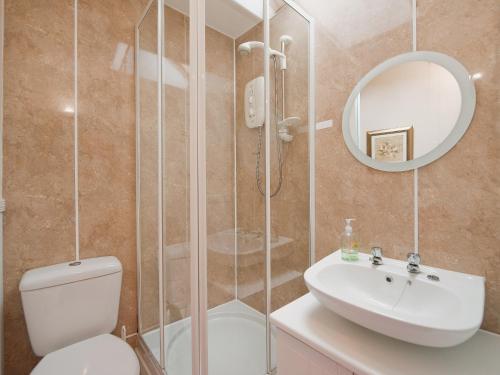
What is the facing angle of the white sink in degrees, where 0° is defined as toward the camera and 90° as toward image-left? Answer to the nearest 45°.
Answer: approximately 45°

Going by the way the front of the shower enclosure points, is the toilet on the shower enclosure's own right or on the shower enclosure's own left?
on the shower enclosure's own right

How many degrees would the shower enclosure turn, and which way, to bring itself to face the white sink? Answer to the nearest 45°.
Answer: approximately 45° to its left

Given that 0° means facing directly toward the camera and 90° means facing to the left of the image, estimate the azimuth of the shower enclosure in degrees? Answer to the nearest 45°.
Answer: approximately 0°

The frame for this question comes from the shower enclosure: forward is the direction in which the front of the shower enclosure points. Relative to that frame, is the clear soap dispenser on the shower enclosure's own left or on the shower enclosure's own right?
on the shower enclosure's own left

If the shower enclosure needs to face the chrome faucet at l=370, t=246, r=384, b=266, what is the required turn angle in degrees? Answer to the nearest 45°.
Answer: approximately 45° to its left
